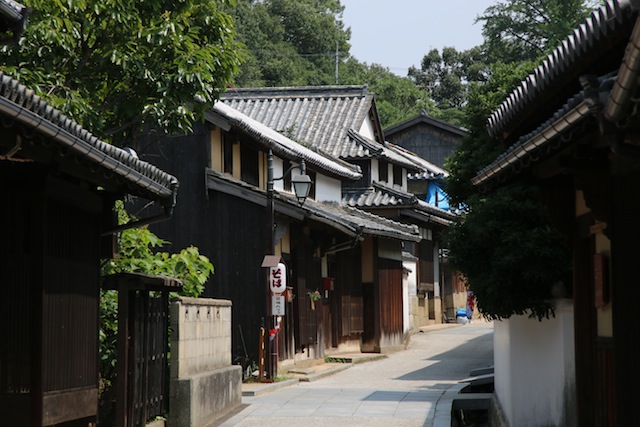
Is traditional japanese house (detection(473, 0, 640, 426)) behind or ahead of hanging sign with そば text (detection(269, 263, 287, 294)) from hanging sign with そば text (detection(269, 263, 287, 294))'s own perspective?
ahead

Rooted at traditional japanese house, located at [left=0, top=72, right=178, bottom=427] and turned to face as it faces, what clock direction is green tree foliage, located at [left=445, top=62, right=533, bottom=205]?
The green tree foliage is roughly at 9 o'clock from the traditional japanese house.

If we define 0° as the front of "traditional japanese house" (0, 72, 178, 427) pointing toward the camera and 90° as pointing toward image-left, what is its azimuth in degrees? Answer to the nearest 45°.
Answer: approximately 315°

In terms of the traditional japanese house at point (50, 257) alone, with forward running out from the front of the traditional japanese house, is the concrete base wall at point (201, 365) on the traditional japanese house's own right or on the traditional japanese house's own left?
on the traditional japanese house's own left

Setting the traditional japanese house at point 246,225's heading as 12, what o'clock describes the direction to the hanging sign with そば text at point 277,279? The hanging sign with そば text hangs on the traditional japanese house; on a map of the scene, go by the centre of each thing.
The hanging sign with そば text is roughly at 1 o'clock from the traditional japanese house.

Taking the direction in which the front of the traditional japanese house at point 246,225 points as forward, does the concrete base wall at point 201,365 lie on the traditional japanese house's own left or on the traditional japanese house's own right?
on the traditional japanese house's own right

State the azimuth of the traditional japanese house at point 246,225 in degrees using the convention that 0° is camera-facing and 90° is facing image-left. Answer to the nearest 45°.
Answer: approximately 315°

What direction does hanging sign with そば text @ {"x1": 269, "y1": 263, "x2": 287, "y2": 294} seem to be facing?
toward the camera
